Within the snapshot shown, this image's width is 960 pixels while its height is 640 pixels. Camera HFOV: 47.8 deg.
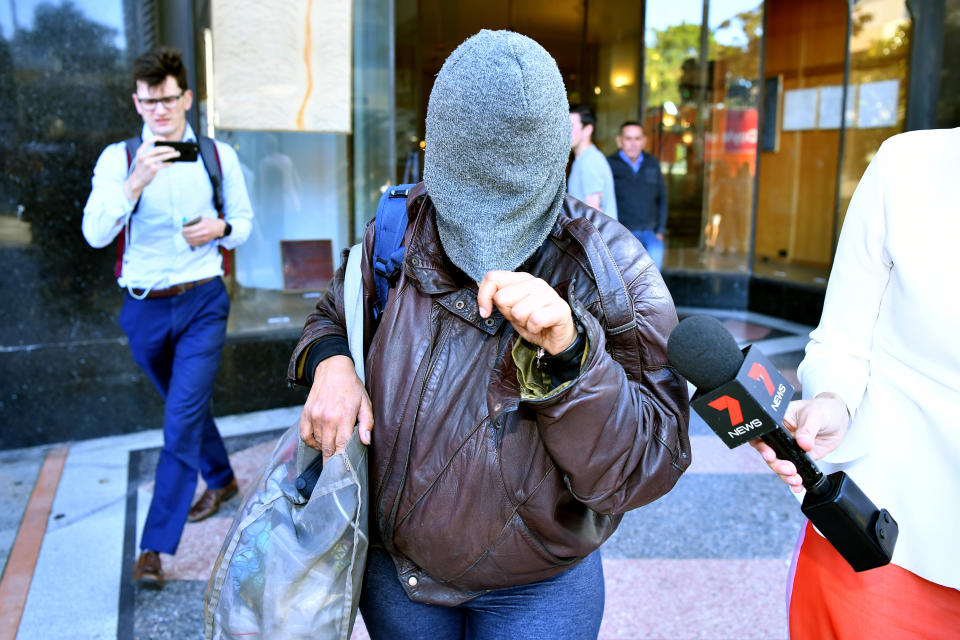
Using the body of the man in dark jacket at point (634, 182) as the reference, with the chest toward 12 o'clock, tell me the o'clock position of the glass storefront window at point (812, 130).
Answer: The glass storefront window is roughly at 7 o'clock from the man in dark jacket.

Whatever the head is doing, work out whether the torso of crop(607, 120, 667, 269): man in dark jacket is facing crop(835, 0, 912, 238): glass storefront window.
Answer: no

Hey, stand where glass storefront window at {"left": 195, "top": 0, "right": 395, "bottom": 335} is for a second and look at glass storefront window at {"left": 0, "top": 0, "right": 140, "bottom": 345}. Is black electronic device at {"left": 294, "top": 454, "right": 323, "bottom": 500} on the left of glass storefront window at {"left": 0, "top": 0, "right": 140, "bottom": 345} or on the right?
left

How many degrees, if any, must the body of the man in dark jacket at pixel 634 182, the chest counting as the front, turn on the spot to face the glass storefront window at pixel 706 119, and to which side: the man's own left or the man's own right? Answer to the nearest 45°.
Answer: approximately 180°

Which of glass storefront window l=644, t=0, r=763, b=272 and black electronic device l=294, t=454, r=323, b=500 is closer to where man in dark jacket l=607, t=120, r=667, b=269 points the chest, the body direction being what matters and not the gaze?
the black electronic device

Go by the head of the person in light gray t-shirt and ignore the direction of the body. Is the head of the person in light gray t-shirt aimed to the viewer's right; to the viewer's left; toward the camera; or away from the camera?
to the viewer's left

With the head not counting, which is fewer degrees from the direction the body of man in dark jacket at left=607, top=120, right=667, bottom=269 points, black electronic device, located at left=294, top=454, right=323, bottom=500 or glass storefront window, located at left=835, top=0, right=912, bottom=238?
the black electronic device

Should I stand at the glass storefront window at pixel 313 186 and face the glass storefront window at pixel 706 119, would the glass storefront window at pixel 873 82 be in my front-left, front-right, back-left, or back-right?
front-right

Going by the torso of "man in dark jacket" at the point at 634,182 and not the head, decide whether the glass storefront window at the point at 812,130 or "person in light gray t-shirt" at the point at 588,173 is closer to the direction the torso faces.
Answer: the person in light gray t-shirt

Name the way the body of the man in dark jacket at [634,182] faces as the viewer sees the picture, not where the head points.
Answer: toward the camera

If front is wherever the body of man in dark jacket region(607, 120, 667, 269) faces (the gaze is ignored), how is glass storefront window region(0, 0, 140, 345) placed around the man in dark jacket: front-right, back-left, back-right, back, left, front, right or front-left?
front-right

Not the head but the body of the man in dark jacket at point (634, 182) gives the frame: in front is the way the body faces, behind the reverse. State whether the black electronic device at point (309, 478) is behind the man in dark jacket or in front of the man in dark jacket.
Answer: in front

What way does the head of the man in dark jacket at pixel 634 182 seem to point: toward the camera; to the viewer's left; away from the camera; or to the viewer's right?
toward the camera
